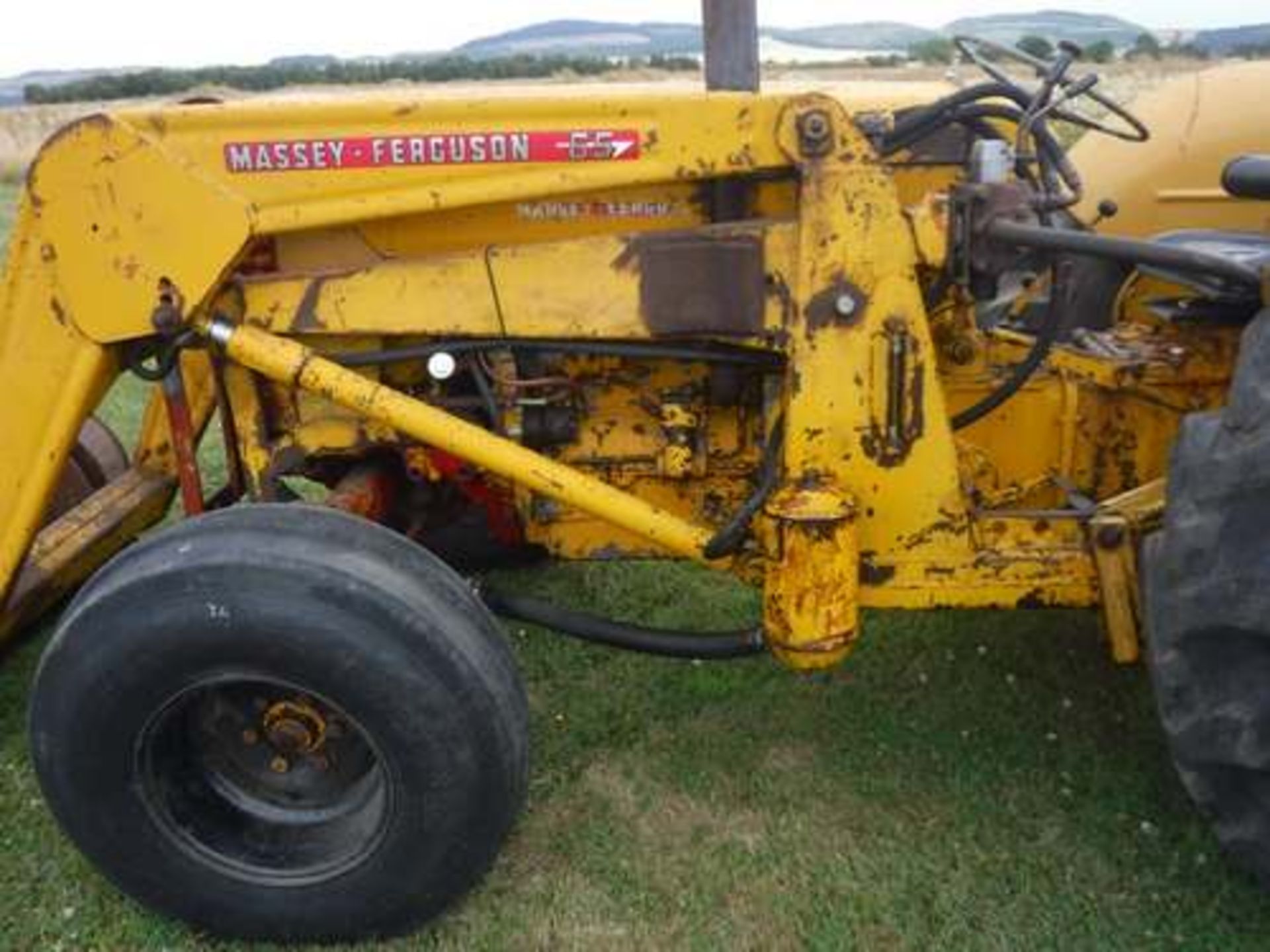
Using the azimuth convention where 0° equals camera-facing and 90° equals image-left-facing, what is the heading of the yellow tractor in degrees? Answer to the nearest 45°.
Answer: approximately 90°

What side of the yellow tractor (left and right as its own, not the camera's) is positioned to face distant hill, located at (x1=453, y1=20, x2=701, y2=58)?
right

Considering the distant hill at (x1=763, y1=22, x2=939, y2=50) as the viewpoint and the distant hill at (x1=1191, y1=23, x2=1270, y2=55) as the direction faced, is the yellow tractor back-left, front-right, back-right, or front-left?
back-right

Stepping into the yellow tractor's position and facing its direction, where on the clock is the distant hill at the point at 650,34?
The distant hill is roughly at 3 o'clock from the yellow tractor.

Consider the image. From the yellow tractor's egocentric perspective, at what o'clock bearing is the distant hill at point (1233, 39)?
The distant hill is roughly at 4 o'clock from the yellow tractor.

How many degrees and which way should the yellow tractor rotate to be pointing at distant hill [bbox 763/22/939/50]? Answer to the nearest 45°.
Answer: approximately 90° to its right
